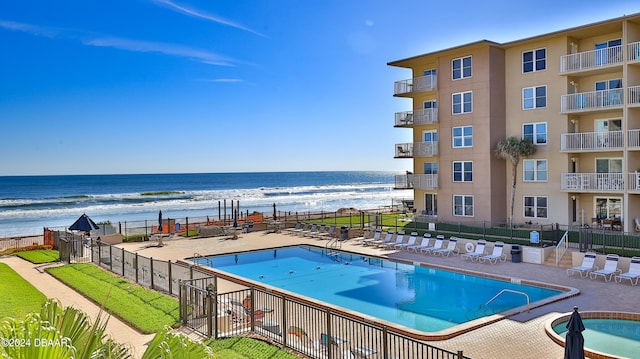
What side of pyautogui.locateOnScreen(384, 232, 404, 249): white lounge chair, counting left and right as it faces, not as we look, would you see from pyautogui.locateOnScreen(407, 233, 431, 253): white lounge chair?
left

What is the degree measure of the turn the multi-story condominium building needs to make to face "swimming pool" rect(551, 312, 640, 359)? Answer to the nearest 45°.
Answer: approximately 45° to its left

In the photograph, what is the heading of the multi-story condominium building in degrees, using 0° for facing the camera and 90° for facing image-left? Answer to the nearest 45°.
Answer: approximately 45°

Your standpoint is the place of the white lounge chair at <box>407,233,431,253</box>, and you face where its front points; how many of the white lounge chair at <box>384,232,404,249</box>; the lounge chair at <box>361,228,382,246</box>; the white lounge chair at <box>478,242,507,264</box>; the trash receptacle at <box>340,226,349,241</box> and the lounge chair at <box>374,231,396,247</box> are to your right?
4

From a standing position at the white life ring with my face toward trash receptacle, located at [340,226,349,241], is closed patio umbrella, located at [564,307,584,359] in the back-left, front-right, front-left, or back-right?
back-left

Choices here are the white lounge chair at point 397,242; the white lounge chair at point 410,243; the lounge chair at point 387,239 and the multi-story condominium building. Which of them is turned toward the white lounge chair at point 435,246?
the multi-story condominium building

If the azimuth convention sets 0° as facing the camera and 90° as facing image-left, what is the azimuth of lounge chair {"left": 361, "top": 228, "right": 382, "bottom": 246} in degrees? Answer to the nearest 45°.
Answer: approximately 45°

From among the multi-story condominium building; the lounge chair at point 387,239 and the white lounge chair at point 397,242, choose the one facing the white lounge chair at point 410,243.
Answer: the multi-story condominium building

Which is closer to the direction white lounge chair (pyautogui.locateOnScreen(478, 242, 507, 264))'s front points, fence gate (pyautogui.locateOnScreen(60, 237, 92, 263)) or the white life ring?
the fence gate

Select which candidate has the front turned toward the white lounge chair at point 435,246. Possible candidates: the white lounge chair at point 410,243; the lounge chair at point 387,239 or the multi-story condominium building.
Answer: the multi-story condominium building
